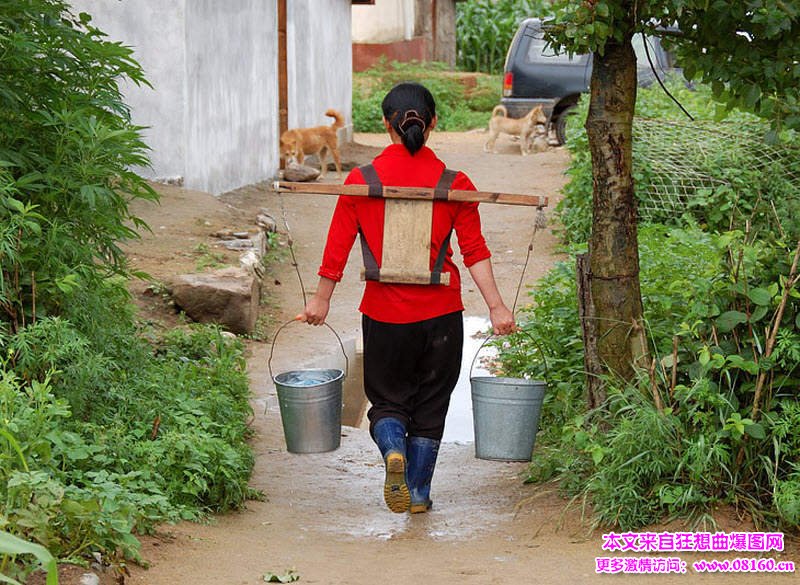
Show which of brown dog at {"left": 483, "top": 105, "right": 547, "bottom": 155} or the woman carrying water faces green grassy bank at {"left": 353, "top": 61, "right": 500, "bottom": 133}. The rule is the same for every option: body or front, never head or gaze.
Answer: the woman carrying water

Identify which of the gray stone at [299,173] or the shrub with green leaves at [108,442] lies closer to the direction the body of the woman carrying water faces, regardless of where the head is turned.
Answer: the gray stone

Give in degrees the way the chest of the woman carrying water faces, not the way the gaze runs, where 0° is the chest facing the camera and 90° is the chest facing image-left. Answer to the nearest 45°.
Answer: approximately 180°

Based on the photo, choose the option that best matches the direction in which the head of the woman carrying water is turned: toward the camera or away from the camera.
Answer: away from the camera

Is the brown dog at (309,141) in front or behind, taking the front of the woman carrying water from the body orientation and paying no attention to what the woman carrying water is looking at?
in front

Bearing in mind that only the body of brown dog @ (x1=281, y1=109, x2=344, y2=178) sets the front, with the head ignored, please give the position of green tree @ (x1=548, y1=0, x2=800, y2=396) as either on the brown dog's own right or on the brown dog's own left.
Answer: on the brown dog's own left

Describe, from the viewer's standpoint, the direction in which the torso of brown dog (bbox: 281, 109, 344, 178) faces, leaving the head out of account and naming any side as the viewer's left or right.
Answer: facing to the left of the viewer

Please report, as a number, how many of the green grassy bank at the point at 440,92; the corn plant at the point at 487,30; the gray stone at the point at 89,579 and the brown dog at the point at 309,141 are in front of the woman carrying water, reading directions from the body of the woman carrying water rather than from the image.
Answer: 3

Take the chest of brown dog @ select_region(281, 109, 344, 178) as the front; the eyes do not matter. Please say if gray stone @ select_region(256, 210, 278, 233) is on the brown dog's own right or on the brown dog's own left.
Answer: on the brown dog's own left

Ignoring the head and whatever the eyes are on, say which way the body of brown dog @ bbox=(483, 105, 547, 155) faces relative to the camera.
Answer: to the viewer's right

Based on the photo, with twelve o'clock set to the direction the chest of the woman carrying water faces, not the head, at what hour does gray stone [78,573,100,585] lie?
The gray stone is roughly at 7 o'clock from the woman carrying water.
